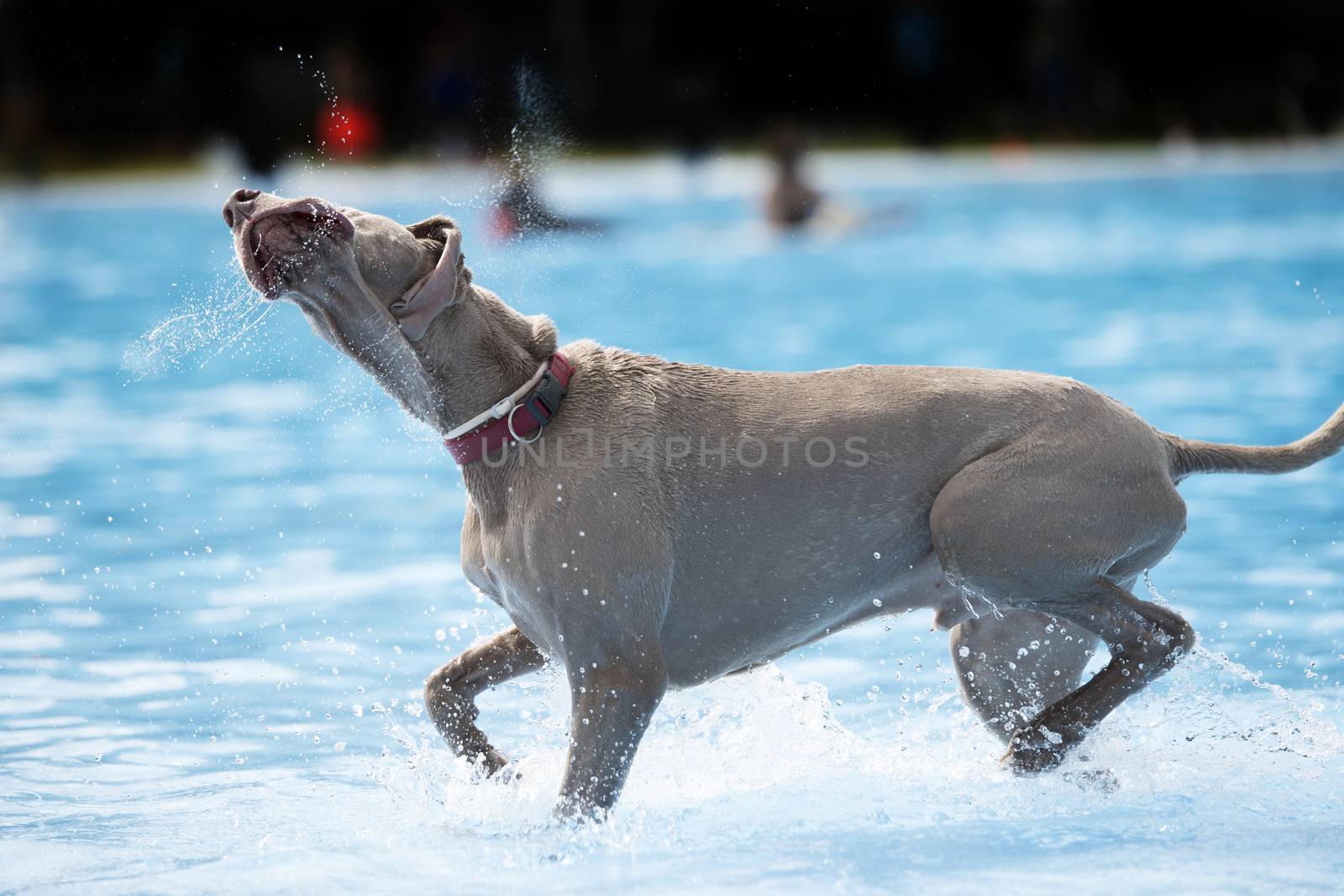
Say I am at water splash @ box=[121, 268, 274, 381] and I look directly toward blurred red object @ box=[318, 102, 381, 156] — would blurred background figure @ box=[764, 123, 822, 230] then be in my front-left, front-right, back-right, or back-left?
front-right

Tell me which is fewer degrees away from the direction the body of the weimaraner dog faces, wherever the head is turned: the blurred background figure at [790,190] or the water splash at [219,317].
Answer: the water splash

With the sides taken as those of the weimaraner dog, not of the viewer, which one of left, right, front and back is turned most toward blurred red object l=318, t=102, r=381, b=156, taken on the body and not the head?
right

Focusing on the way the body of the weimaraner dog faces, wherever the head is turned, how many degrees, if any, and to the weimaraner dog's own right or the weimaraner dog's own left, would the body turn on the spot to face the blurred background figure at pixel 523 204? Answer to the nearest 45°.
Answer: approximately 45° to the weimaraner dog's own right

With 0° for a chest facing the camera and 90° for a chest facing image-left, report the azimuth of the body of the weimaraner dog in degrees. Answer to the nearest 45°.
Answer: approximately 90°

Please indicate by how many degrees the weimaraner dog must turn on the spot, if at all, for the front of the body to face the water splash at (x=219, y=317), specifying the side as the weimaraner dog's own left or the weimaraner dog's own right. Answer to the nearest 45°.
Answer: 0° — it already faces it

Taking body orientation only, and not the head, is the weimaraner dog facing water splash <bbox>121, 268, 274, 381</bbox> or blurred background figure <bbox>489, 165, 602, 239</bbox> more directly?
the water splash

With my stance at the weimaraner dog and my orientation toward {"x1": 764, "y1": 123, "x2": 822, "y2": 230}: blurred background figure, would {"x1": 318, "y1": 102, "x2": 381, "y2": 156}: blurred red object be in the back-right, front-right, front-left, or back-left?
front-left

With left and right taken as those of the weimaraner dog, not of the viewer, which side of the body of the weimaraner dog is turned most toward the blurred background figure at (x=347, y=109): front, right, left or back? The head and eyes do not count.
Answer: right

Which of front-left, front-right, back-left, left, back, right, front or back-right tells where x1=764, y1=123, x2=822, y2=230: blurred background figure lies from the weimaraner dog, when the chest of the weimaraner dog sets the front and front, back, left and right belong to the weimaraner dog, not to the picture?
right

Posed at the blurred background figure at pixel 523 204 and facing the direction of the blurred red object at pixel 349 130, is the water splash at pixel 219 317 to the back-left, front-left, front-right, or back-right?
back-left
